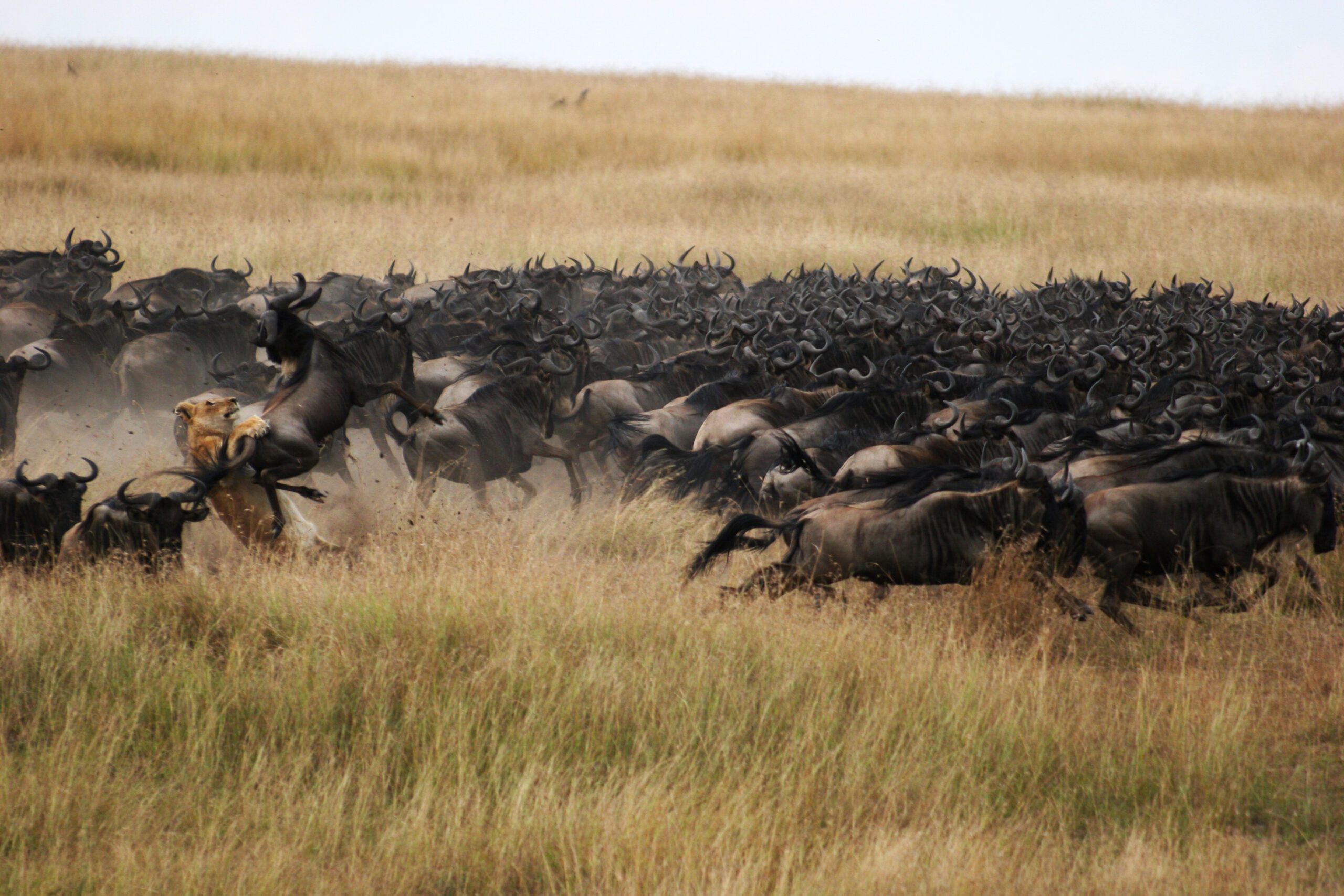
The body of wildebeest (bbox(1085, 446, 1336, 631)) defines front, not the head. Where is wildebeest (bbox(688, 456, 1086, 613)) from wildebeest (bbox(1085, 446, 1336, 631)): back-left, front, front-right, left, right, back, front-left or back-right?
back-right

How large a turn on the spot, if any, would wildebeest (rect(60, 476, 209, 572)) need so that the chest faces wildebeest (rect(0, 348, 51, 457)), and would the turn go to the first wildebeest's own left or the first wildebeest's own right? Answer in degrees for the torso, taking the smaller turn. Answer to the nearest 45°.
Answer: approximately 135° to the first wildebeest's own left

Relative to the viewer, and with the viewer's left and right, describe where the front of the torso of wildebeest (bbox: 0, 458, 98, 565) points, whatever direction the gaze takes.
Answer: facing the viewer and to the right of the viewer

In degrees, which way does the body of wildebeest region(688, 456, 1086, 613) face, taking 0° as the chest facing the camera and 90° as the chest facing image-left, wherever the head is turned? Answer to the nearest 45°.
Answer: approximately 270°

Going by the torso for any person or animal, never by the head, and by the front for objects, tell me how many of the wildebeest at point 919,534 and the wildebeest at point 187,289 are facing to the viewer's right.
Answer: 2

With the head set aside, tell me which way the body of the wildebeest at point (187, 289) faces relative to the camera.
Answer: to the viewer's right

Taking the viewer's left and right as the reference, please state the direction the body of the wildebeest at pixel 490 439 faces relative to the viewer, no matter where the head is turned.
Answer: facing to the right of the viewer

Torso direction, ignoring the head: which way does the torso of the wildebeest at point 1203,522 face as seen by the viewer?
to the viewer's right

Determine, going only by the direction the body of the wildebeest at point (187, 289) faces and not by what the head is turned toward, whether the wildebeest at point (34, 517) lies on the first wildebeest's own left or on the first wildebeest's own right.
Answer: on the first wildebeest's own right

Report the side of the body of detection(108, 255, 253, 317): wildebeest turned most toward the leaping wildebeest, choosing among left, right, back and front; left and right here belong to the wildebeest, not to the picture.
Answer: right

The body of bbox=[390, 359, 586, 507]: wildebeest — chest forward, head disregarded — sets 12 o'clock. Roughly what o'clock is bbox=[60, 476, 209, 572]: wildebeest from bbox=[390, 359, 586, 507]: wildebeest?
bbox=[60, 476, 209, 572]: wildebeest is roughly at 4 o'clock from bbox=[390, 359, 586, 507]: wildebeest.
